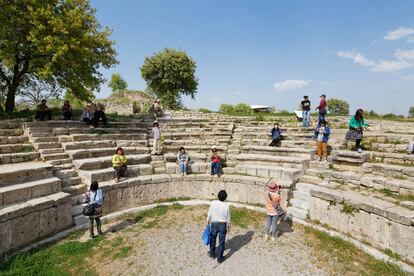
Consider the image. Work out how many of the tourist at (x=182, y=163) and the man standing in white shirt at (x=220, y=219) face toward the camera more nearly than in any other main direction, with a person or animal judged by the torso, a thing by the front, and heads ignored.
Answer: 1

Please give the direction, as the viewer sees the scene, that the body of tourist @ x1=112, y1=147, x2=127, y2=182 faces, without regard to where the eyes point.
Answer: toward the camera

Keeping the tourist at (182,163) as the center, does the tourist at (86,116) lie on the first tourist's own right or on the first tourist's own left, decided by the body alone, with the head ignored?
on the first tourist's own right

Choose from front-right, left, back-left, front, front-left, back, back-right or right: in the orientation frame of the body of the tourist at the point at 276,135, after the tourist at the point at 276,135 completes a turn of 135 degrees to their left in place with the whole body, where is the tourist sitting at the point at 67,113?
back-left

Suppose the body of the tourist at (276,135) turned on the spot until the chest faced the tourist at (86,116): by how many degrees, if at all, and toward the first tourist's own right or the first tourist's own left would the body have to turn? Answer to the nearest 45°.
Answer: approximately 90° to the first tourist's own right

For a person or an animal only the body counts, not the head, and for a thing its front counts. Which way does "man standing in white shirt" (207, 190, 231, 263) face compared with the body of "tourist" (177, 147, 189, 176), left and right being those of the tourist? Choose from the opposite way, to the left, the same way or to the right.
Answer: the opposite way

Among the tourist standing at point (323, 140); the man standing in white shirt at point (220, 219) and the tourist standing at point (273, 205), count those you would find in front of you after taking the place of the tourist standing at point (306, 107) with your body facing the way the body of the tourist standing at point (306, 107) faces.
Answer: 3

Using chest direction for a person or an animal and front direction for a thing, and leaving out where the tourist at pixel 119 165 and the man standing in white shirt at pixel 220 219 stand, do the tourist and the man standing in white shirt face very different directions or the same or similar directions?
very different directions

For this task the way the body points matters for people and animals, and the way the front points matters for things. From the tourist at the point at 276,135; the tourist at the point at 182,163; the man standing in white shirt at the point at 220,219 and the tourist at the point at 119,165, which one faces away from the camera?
the man standing in white shirt

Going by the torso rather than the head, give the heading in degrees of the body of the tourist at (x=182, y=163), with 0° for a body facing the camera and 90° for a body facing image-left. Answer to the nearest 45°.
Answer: approximately 0°

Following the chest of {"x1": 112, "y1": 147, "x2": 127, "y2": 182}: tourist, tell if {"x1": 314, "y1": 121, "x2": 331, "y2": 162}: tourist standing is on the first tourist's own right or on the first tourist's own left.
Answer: on the first tourist's own left

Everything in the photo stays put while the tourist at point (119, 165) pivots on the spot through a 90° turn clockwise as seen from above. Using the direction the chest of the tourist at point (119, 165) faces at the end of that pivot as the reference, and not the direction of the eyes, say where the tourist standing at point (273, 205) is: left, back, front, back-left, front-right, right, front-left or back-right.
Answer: back-left

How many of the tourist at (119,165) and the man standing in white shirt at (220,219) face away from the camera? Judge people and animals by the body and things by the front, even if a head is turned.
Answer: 1

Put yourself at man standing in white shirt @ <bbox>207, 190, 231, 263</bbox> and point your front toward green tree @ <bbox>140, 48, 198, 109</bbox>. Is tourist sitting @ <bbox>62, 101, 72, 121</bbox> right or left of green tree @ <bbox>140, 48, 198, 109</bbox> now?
left

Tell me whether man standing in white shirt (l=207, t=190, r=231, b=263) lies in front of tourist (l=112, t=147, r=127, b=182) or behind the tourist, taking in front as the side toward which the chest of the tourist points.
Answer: in front

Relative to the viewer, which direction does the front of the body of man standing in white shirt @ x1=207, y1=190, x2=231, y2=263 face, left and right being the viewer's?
facing away from the viewer

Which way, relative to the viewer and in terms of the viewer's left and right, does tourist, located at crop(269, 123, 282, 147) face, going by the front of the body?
facing the viewer
